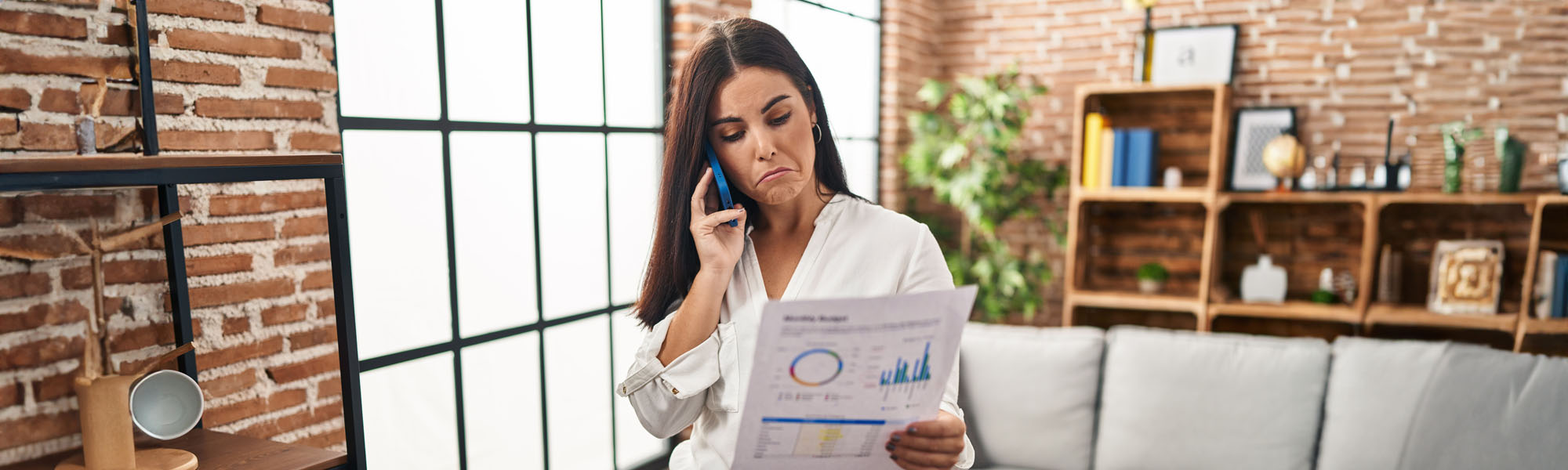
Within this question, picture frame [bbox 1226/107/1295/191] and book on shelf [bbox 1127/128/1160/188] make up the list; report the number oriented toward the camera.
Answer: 2

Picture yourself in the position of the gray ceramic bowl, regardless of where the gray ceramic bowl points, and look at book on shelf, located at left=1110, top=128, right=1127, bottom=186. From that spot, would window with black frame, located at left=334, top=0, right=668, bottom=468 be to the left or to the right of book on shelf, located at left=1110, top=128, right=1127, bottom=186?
left

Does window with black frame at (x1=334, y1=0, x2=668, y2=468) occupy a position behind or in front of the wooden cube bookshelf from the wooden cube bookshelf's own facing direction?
in front

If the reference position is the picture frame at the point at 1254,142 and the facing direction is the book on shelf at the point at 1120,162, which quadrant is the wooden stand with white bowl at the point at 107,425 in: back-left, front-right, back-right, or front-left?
front-left

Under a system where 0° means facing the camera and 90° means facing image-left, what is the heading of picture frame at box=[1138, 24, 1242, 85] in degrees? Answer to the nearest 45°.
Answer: approximately 0°

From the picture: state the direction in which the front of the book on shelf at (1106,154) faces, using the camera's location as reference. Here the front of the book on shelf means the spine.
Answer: facing the viewer

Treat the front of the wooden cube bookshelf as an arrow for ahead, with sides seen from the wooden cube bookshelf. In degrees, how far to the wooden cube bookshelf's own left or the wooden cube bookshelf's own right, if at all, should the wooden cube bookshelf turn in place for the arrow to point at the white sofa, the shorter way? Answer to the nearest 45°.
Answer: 0° — it already faces it

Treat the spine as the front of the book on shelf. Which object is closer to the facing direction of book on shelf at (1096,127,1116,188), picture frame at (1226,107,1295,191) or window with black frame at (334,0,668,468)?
the window with black frame

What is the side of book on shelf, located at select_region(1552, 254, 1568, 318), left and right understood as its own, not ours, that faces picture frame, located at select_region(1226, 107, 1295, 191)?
right

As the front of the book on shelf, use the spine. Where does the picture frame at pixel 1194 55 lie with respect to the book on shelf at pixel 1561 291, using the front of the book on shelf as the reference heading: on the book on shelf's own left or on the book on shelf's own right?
on the book on shelf's own right

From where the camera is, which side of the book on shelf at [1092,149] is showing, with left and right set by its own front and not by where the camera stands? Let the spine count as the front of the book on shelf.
front

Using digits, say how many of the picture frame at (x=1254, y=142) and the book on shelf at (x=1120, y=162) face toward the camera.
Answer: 2
